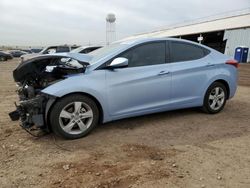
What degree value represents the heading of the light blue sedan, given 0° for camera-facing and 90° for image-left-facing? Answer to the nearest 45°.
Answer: approximately 45°
